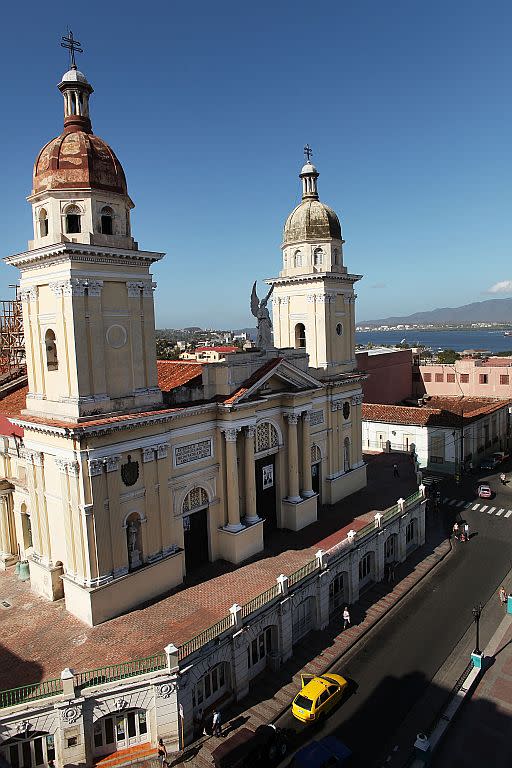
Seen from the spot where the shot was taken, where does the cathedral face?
facing the viewer and to the right of the viewer

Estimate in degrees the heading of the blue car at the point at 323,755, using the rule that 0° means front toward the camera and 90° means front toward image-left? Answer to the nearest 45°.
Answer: approximately 225°

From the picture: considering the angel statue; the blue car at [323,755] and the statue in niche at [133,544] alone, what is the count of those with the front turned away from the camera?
1

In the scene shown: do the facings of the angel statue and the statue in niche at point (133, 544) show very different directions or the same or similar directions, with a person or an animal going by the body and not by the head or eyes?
same or similar directions

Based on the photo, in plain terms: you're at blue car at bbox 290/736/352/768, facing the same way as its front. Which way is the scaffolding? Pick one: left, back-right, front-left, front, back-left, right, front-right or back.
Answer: right

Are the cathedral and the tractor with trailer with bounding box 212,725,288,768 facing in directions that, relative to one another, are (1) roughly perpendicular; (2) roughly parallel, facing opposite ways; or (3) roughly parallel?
roughly perpendicular

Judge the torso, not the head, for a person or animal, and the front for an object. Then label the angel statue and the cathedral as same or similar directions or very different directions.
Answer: same or similar directions

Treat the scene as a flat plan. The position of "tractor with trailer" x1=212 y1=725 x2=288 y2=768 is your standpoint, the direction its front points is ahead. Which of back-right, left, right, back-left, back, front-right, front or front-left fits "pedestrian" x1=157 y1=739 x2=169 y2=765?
back-left

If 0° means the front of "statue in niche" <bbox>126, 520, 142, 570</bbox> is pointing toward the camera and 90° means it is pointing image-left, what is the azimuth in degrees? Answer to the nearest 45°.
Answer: approximately 315°

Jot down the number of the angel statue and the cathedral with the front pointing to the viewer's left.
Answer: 0
